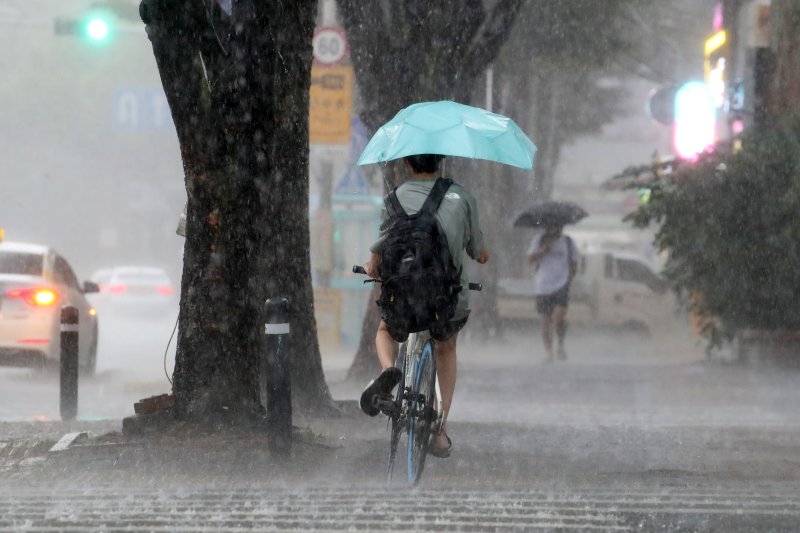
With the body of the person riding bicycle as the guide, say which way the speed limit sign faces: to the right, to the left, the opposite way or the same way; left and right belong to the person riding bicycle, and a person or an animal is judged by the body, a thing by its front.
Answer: the opposite way

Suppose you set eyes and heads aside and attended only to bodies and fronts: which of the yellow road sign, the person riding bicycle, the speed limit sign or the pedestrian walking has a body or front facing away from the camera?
the person riding bicycle

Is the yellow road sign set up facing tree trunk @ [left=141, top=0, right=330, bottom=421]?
yes

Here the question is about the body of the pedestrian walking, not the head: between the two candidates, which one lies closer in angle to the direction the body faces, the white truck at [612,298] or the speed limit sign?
the speed limit sign

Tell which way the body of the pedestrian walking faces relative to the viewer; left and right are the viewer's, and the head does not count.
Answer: facing the viewer

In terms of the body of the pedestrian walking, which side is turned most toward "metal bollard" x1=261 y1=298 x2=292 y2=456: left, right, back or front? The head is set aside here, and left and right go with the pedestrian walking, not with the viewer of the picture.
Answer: front

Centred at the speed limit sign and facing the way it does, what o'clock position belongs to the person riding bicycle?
The person riding bicycle is roughly at 12 o'clock from the speed limit sign.

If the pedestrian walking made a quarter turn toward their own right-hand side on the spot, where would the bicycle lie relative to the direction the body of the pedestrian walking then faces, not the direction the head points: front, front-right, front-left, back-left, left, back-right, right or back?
left

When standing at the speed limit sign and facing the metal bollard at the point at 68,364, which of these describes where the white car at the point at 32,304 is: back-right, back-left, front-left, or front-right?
front-right

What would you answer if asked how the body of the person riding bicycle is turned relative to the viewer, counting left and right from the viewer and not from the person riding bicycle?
facing away from the viewer

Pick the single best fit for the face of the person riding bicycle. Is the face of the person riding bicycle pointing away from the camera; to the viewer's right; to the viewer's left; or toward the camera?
away from the camera

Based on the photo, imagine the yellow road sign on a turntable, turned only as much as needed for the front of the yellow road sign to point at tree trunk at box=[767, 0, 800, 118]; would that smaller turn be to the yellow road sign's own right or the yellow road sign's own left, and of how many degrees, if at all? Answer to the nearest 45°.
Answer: approximately 90° to the yellow road sign's own left

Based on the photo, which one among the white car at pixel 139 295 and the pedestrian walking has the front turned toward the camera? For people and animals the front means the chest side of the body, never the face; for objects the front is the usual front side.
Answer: the pedestrian walking

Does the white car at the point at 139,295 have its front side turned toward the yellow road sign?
no

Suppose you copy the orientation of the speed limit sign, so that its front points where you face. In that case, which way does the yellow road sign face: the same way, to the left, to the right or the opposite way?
the same way

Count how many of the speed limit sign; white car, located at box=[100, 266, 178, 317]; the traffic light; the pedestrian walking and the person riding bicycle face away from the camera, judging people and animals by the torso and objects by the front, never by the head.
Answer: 2

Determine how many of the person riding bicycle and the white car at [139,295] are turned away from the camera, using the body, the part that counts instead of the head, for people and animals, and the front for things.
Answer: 2

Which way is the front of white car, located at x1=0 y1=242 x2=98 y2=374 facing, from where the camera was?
facing away from the viewer and to the right of the viewer

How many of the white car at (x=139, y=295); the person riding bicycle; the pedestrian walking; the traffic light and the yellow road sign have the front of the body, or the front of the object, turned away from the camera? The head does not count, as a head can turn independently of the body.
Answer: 2

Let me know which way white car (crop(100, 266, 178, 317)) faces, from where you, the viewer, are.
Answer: facing away from the viewer
